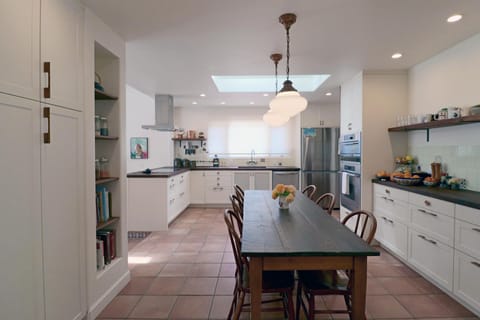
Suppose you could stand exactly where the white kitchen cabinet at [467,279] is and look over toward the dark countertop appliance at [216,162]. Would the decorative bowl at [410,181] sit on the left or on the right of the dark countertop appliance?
right

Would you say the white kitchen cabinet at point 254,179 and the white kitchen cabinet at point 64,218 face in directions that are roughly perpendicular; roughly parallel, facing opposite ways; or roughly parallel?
roughly perpendicular

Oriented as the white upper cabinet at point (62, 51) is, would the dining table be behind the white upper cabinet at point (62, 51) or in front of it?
in front

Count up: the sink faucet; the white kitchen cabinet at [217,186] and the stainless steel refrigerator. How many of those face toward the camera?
3

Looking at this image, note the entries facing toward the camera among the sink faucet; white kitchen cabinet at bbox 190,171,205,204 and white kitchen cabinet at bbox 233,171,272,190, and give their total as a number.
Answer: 3

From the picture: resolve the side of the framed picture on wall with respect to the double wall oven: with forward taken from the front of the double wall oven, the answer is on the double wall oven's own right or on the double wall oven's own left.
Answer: on the double wall oven's own right

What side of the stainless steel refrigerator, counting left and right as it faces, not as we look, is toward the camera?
front

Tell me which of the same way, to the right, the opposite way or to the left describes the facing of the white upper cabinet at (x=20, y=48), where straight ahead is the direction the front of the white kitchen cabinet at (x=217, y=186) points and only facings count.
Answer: to the left

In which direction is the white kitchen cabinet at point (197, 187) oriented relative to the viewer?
toward the camera

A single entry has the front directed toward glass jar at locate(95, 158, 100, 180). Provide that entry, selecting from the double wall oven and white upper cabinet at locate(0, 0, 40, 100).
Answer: the double wall oven

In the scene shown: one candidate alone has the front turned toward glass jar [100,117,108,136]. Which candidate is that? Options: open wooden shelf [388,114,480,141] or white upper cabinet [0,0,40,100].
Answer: the open wooden shelf

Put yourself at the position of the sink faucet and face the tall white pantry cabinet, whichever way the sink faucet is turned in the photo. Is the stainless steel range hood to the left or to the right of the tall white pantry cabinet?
right

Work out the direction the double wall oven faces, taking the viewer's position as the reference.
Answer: facing the viewer and to the left of the viewer

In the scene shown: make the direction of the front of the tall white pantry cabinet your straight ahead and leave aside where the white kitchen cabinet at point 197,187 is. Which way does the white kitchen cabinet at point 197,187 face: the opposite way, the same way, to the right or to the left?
to the right

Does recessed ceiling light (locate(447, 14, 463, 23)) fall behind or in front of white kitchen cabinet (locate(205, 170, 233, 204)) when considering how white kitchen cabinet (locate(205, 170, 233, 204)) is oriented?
in front

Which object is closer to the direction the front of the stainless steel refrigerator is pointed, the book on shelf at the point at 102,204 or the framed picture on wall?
the book on shelf

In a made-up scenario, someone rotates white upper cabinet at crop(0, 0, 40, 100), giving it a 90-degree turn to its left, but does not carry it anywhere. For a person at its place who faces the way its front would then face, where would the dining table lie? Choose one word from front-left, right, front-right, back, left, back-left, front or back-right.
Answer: right

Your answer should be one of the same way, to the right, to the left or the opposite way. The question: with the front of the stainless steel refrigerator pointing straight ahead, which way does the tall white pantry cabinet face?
to the left

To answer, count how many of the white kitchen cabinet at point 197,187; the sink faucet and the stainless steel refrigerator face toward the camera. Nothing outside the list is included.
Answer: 3

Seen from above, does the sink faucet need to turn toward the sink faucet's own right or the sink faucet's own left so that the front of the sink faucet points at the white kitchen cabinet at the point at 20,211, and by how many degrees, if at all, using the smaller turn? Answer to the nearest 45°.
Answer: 0° — it already faces it
